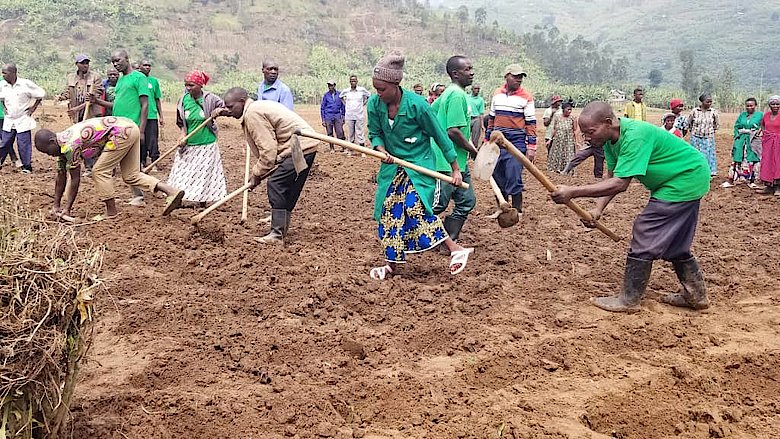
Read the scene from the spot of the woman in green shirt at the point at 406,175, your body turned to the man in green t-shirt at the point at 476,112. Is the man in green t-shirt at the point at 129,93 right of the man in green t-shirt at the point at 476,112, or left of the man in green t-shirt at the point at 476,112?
left

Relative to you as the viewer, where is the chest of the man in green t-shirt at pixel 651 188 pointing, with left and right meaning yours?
facing to the left of the viewer

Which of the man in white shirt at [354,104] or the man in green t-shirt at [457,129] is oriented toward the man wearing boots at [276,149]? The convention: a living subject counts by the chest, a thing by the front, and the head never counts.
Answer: the man in white shirt

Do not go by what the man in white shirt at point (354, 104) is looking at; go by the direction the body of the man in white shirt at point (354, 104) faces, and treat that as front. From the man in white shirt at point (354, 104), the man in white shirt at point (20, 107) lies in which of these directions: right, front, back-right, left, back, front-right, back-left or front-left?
front-right

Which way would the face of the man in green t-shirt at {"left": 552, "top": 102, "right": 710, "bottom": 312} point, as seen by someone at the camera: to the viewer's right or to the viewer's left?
to the viewer's left

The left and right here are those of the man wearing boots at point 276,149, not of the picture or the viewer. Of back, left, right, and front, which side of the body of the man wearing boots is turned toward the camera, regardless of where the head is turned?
left

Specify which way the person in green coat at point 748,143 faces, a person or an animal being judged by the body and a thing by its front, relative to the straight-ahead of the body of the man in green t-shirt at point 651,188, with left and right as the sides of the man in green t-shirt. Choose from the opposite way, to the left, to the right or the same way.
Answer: to the left

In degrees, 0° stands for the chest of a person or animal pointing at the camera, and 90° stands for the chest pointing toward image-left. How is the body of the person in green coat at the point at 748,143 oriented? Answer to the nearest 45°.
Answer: approximately 0°

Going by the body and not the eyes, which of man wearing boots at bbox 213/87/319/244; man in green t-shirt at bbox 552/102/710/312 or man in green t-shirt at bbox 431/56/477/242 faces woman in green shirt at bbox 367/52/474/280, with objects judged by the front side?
man in green t-shirt at bbox 552/102/710/312

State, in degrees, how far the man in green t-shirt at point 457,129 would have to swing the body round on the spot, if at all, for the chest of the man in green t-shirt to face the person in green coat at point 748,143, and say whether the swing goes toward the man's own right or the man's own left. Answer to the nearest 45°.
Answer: approximately 45° to the man's own left

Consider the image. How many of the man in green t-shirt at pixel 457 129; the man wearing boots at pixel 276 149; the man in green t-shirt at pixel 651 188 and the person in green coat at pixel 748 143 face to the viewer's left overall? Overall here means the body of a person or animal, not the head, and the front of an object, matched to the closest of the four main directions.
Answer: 2

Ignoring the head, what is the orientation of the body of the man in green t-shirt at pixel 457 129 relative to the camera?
to the viewer's right
